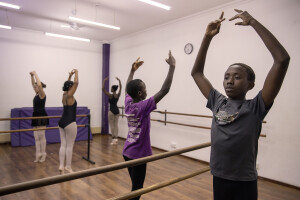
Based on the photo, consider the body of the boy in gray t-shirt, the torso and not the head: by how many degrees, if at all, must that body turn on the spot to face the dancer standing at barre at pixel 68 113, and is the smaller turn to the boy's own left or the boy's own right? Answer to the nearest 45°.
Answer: approximately 90° to the boy's own right

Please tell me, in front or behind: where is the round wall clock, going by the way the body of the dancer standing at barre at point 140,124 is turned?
in front

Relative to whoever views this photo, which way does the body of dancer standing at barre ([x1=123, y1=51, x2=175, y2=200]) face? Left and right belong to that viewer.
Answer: facing away from the viewer and to the right of the viewer

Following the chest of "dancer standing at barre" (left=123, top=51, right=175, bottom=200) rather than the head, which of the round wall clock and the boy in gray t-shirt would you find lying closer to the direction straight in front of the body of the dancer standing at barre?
the round wall clock

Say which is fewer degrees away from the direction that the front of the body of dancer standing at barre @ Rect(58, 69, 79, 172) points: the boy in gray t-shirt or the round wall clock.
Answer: the round wall clock

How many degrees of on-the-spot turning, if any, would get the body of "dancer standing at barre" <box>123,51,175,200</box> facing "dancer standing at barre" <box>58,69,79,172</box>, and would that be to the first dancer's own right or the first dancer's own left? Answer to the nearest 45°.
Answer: approximately 90° to the first dancer's own left

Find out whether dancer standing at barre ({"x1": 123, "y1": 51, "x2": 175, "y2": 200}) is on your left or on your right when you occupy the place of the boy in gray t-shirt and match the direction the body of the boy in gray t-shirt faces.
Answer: on your right

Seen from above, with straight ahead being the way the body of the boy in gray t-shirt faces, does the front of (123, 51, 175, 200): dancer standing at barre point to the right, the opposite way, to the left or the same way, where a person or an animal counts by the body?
the opposite way

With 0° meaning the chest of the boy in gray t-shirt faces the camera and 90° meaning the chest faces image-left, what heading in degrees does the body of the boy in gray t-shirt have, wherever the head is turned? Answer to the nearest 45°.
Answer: approximately 45°
